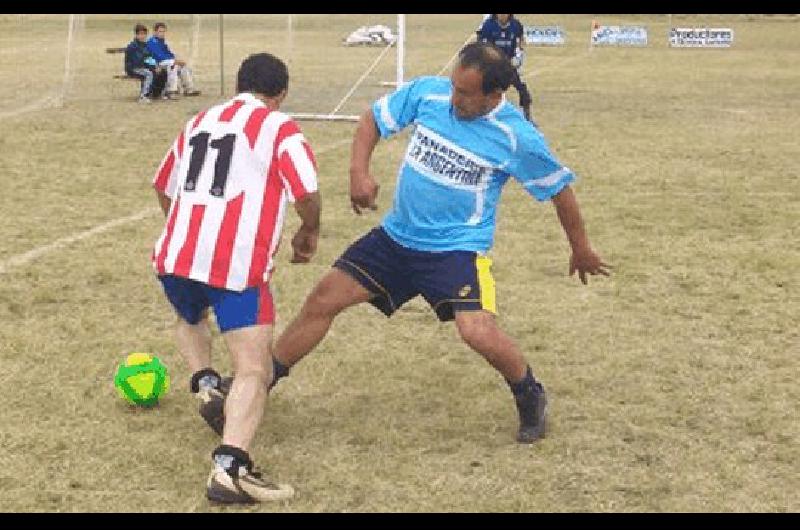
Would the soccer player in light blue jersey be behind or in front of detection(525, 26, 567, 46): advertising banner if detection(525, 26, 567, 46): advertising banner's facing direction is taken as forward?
in front

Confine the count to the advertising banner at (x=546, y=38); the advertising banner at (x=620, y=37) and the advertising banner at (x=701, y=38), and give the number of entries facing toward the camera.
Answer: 3

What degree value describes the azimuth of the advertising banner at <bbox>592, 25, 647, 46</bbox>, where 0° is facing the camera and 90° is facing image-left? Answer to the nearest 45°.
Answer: approximately 0°

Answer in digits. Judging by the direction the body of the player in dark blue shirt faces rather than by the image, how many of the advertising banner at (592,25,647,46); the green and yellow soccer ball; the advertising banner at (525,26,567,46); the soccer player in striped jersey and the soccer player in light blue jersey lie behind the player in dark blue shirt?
2

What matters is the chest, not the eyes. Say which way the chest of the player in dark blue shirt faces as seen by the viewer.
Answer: toward the camera

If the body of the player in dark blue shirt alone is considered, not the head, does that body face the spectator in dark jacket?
no

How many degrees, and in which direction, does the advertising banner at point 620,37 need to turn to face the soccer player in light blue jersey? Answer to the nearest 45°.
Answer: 0° — it already faces them

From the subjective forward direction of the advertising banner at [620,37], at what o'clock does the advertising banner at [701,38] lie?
the advertising banner at [701,38] is roughly at 10 o'clock from the advertising banner at [620,37].

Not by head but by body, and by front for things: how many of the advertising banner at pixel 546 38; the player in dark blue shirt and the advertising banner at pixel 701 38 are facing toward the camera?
3

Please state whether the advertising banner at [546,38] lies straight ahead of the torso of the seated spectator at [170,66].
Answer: no

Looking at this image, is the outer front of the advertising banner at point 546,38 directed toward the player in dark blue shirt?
yes

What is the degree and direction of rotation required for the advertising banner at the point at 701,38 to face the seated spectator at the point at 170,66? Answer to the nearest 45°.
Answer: approximately 45° to its right

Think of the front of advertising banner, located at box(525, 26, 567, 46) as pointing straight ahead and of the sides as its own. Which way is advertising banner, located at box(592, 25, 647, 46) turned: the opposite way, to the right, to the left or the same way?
the same way

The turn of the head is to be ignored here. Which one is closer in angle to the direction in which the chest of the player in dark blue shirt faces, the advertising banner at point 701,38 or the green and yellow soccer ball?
the green and yellow soccer ball

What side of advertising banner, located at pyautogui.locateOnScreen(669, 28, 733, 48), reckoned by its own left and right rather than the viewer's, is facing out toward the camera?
front

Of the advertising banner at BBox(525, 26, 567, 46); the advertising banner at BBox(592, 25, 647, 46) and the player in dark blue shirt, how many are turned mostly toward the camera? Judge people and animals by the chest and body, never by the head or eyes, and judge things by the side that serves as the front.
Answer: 3

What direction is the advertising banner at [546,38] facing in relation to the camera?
toward the camera

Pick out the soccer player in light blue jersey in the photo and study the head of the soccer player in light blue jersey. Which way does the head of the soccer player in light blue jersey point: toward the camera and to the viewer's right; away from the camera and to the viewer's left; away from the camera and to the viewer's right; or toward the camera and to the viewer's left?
toward the camera and to the viewer's left

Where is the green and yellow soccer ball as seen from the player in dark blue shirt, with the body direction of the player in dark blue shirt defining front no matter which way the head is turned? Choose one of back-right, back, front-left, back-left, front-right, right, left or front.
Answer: front

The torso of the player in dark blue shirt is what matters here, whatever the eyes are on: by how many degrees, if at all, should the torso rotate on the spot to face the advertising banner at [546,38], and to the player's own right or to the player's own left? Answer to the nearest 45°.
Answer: approximately 180°

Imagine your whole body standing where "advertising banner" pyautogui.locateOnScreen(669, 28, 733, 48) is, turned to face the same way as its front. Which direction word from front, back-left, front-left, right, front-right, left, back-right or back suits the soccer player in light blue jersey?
front

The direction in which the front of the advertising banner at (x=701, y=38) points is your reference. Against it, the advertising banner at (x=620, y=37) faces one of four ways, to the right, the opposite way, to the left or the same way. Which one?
the same way

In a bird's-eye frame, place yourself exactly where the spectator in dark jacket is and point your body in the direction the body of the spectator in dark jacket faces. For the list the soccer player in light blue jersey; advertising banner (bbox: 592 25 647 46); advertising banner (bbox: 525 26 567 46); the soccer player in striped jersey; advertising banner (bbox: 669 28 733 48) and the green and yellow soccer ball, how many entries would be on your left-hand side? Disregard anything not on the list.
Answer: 3
